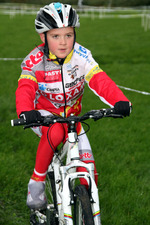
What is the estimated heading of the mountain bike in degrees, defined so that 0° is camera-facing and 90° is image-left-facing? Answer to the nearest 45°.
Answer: approximately 0°
